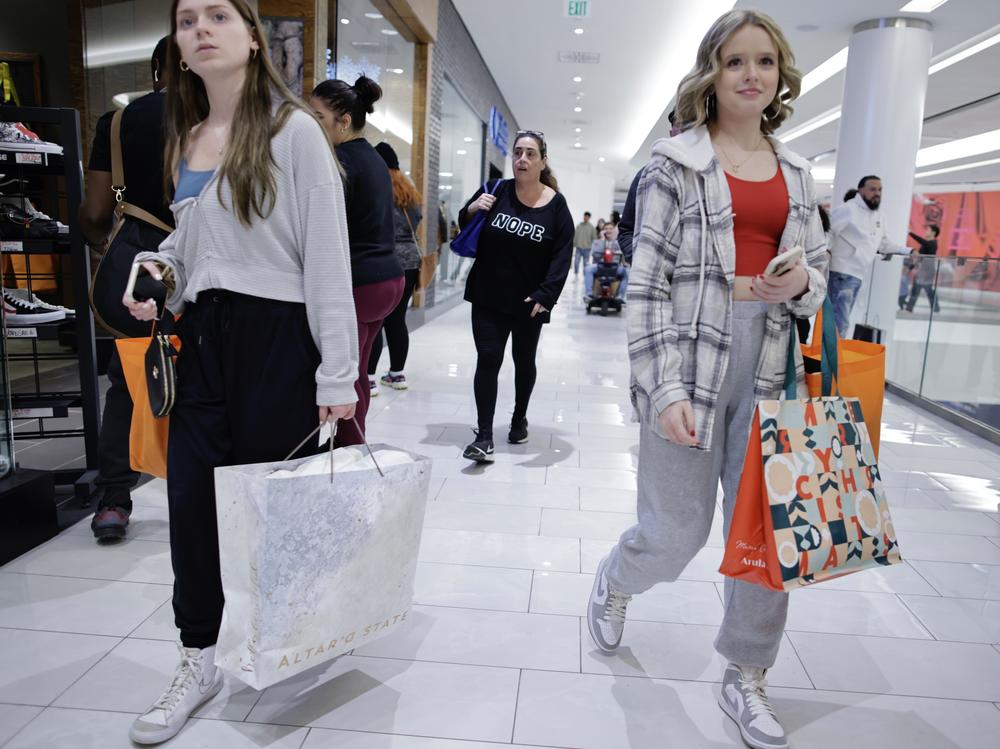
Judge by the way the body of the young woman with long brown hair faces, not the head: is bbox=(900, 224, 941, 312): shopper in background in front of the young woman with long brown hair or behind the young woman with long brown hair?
behind

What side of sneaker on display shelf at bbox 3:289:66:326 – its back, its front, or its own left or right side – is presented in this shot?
right

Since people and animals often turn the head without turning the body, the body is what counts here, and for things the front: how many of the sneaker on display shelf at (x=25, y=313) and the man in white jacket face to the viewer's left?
0

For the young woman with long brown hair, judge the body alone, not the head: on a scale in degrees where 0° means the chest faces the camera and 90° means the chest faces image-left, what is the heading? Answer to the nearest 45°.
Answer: approximately 45°

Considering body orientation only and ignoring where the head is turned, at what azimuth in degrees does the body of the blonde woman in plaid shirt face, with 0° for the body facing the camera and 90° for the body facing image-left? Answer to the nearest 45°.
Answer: approximately 315°

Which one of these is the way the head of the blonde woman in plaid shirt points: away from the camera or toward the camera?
toward the camera

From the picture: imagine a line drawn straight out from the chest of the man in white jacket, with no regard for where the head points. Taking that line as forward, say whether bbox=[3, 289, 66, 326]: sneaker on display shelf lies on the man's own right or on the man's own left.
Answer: on the man's own right

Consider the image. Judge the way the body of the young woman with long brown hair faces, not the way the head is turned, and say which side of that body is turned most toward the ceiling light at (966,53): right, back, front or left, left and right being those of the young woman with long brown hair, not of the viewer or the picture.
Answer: back

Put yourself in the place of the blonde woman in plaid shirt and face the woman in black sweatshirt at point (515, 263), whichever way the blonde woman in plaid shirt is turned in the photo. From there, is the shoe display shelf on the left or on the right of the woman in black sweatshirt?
left

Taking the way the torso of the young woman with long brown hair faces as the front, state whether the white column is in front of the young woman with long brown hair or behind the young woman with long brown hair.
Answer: behind
